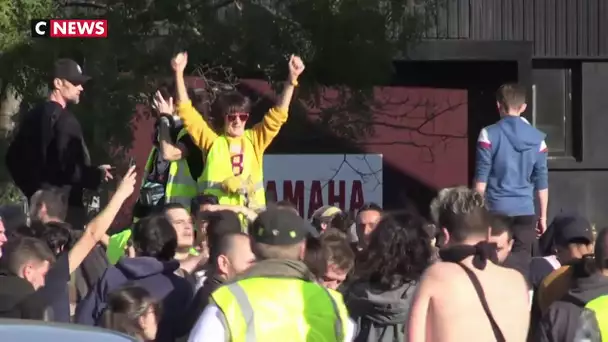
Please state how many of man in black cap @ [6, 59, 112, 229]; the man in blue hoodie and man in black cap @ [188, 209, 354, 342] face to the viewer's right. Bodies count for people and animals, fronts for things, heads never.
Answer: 1

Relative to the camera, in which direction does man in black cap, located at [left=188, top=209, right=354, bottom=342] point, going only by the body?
away from the camera

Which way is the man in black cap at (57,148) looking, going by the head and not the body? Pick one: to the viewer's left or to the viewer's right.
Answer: to the viewer's right

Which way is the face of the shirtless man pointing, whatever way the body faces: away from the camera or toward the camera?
away from the camera

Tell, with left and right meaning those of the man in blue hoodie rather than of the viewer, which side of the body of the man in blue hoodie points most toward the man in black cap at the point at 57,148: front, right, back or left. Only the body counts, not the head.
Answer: left

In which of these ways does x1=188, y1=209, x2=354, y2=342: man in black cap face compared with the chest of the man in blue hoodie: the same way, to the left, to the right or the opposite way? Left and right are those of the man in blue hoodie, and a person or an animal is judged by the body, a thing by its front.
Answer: the same way

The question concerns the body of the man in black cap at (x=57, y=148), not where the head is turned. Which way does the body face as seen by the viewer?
to the viewer's right

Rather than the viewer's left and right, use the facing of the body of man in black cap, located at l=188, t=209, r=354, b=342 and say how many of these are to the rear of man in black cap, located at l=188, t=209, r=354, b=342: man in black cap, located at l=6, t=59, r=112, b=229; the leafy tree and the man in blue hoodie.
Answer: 0

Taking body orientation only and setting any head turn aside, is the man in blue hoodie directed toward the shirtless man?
no

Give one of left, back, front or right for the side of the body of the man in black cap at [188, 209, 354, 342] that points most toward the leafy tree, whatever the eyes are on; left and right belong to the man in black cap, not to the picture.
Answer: front

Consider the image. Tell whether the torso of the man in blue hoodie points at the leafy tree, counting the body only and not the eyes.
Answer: no

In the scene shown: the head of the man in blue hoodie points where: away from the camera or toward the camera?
away from the camera

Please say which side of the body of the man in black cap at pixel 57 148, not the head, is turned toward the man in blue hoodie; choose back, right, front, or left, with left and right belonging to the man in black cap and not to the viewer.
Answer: front

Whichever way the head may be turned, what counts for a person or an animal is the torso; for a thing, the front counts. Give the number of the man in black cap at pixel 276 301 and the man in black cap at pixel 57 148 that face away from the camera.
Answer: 1

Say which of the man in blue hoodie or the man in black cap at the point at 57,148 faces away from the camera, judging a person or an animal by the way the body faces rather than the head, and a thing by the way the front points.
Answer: the man in blue hoodie

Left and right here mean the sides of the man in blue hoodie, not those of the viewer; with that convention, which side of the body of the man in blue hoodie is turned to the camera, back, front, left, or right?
back
